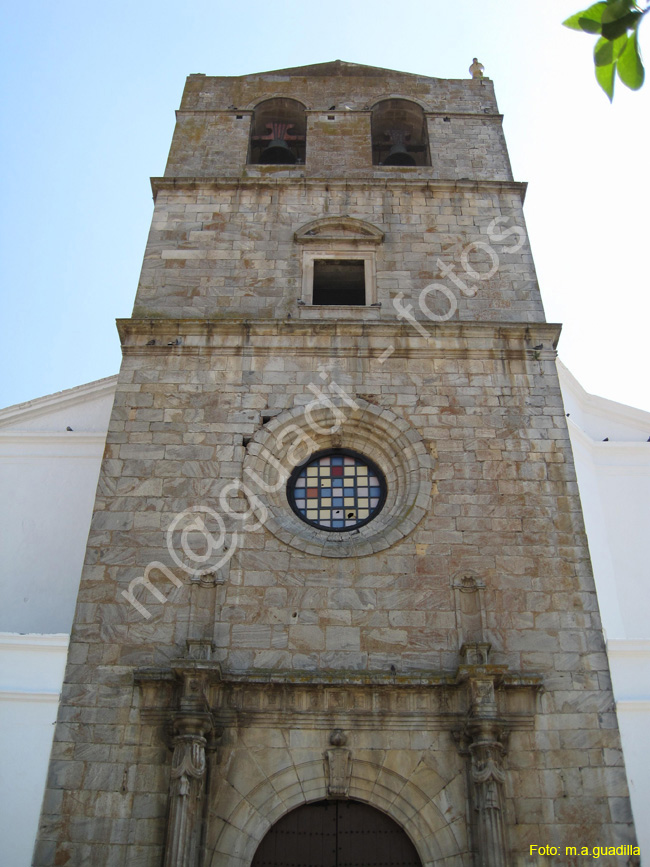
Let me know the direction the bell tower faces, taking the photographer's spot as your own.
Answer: facing the viewer
